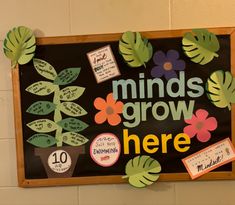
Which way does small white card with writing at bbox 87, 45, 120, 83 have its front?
toward the camera

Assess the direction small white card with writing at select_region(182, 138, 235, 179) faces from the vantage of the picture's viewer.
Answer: facing the viewer

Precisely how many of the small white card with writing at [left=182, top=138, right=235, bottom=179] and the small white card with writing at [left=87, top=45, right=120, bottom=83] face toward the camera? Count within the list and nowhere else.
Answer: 2
